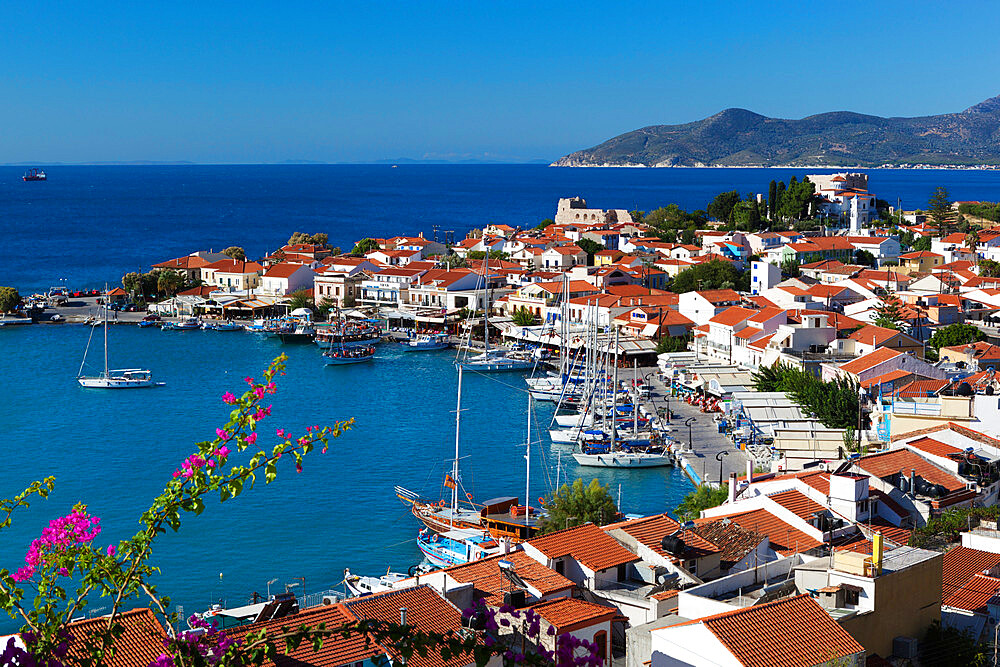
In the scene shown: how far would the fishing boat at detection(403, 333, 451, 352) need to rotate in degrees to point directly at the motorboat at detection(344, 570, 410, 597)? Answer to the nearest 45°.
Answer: approximately 90° to its left

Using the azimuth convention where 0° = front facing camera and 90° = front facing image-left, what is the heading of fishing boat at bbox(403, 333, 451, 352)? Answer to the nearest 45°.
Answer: approximately 90°

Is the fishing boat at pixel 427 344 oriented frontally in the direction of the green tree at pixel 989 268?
no

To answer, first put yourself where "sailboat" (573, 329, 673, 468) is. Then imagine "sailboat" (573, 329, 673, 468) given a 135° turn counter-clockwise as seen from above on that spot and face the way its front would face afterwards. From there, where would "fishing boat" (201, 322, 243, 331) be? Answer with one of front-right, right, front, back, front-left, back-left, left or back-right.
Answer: back

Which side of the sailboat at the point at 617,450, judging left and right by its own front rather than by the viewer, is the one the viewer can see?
left

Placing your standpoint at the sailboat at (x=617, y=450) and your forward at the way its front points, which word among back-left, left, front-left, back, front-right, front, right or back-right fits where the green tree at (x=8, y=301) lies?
front-right

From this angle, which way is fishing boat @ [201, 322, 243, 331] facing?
to the viewer's left

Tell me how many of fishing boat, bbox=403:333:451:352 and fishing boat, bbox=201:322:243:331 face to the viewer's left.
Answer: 2

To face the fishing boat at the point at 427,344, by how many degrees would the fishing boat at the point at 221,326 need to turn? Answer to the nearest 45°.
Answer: approximately 135° to its left

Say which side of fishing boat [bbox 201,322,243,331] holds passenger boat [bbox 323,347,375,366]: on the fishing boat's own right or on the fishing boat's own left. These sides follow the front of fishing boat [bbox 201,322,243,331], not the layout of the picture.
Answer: on the fishing boat's own left

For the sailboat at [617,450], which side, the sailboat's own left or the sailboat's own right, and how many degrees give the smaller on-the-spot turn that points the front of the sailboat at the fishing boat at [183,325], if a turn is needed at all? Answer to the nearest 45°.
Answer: approximately 45° to the sailboat's own right

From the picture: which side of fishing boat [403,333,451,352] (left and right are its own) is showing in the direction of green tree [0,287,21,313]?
front

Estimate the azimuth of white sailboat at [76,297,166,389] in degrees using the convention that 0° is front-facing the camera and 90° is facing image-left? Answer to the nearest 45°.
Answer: approximately 90°

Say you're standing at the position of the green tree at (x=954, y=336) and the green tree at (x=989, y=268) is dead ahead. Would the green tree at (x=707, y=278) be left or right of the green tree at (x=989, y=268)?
left
